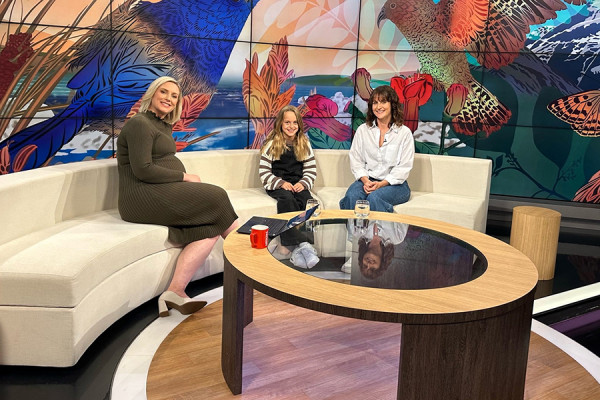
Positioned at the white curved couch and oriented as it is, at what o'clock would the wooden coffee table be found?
The wooden coffee table is roughly at 12 o'clock from the white curved couch.

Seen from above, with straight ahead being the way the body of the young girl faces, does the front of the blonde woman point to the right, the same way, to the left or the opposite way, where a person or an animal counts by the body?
to the left

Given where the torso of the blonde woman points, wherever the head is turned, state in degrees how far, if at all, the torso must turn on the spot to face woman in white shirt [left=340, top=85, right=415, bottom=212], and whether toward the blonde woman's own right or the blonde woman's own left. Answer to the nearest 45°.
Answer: approximately 45° to the blonde woman's own left

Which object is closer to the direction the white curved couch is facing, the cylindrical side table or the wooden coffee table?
the wooden coffee table

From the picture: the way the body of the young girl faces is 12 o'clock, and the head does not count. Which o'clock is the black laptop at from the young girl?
The black laptop is roughly at 12 o'clock from the young girl.

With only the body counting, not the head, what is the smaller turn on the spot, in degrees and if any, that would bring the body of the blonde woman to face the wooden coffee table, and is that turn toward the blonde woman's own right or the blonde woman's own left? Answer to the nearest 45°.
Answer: approximately 45° to the blonde woman's own right

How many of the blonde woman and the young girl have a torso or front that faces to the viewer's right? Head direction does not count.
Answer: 1

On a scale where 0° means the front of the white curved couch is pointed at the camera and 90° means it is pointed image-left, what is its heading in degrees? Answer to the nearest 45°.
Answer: approximately 315°

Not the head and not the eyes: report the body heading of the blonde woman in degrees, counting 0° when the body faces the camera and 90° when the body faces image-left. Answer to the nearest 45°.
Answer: approximately 270°
